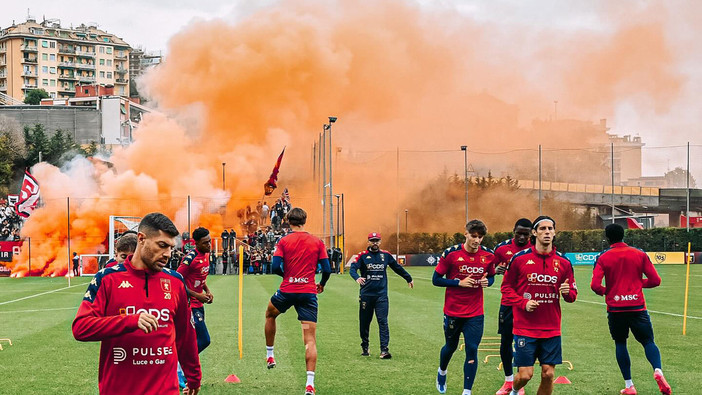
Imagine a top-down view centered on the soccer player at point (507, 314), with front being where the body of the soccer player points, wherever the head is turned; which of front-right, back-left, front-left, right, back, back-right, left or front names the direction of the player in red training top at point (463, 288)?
front-right

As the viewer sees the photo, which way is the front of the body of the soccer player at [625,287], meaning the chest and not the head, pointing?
away from the camera

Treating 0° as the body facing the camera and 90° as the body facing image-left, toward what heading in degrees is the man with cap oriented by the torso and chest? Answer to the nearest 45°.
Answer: approximately 0°

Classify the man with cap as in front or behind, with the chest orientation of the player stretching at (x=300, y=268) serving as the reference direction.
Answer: in front

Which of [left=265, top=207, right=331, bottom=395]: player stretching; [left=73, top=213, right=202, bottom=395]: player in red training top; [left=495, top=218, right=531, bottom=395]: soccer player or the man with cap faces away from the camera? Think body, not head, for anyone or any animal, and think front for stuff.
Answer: the player stretching

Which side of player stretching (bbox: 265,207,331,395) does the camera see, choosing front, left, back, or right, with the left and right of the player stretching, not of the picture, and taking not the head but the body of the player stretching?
back

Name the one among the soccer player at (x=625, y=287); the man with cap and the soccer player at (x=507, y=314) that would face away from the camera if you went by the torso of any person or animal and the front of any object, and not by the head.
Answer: the soccer player at (x=625, y=287)

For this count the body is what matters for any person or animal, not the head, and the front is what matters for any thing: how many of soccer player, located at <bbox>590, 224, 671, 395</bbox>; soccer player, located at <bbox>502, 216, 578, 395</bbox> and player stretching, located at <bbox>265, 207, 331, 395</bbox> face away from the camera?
2
